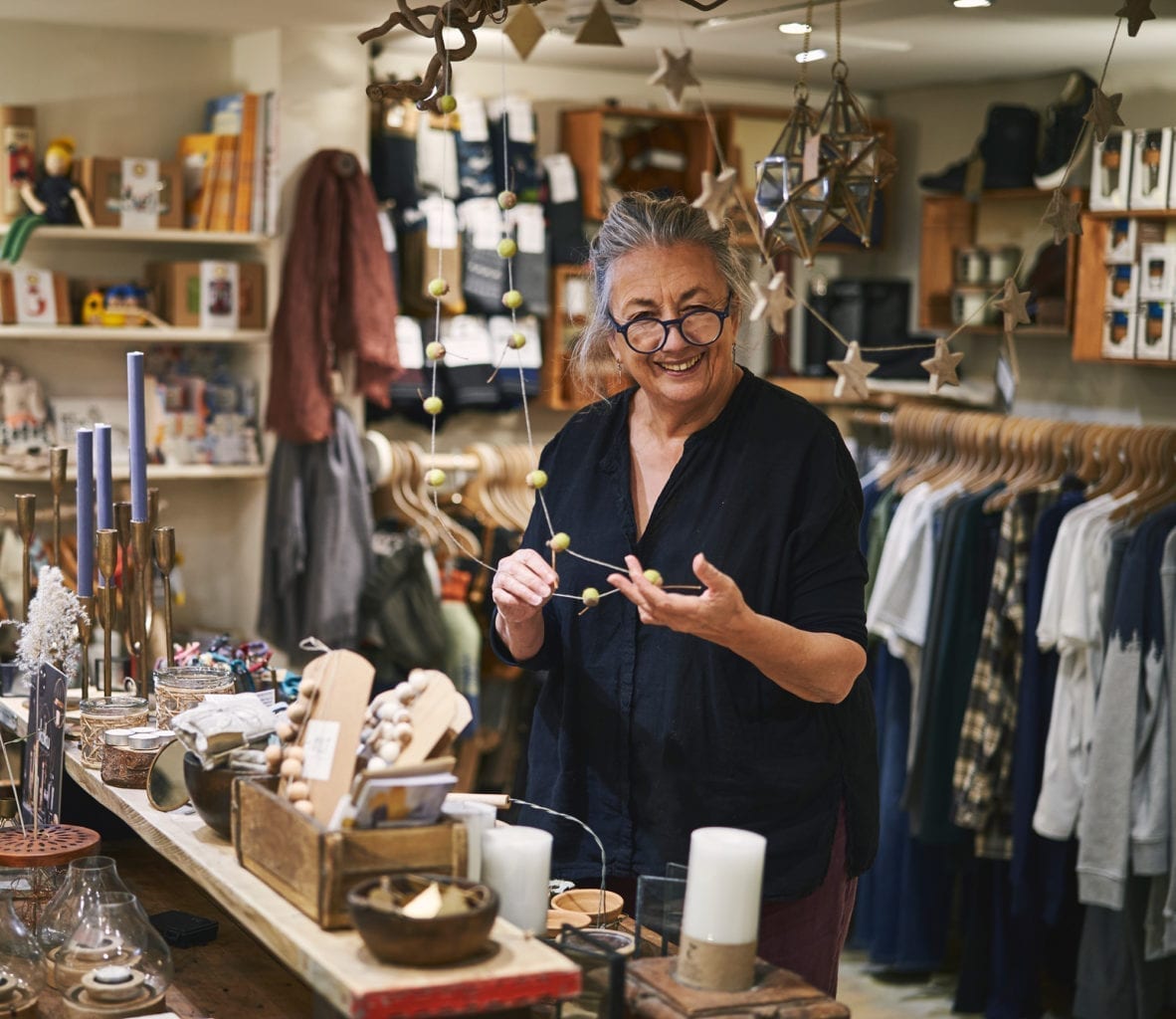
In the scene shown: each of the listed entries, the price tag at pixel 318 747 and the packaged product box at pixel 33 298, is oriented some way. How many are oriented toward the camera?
2

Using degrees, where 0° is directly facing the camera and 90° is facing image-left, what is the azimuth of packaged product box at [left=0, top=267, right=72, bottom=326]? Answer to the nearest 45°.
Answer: approximately 0°

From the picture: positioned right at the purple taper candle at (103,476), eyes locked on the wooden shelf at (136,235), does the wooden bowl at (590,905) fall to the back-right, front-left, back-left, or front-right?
back-right

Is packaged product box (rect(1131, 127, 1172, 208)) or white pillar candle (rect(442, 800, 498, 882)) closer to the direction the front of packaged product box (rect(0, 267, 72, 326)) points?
the white pillar candle

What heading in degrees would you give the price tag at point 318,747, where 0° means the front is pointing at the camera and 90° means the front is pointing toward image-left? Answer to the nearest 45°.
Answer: approximately 0°

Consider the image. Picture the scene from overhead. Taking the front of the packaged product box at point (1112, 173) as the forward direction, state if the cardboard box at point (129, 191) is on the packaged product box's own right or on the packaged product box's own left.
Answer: on the packaged product box's own right

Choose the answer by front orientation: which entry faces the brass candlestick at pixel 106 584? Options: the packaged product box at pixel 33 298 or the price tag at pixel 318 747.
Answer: the packaged product box
